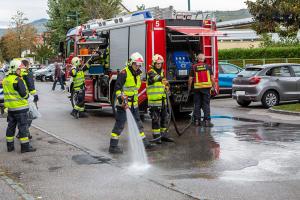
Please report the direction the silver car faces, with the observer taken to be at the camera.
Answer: facing away from the viewer and to the right of the viewer

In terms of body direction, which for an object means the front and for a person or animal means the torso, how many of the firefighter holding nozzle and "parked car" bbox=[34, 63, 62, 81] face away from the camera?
0

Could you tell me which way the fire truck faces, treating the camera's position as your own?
facing away from the viewer and to the left of the viewer

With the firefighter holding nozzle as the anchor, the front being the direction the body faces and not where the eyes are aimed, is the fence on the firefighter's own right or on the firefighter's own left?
on the firefighter's own left

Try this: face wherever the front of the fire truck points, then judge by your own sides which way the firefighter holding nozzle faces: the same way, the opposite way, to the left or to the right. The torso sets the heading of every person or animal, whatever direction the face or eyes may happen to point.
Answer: the opposite way
